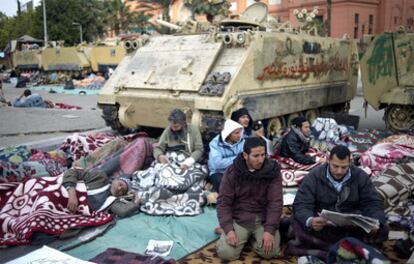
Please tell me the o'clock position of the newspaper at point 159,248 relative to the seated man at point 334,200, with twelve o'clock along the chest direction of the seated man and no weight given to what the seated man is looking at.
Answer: The newspaper is roughly at 3 o'clock from the seated man.

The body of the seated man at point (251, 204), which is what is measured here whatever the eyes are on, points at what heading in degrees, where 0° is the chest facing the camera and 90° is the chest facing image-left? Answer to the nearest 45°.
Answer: approximately 0°

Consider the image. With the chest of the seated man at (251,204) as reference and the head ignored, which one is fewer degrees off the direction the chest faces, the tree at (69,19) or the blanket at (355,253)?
the blanket

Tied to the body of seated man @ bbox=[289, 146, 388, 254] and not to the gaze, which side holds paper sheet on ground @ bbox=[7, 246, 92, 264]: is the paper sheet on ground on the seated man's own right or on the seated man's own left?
on the seated man's own right

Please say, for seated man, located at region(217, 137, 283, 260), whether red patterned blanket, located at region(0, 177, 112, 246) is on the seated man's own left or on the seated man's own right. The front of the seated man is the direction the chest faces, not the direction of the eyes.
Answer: on the seated man's own right

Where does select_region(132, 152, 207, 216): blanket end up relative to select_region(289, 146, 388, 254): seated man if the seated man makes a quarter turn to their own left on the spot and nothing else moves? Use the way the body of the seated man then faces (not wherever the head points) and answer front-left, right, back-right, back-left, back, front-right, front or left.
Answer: back-left

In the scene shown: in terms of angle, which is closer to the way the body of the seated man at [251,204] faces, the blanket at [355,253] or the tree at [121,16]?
the blanket

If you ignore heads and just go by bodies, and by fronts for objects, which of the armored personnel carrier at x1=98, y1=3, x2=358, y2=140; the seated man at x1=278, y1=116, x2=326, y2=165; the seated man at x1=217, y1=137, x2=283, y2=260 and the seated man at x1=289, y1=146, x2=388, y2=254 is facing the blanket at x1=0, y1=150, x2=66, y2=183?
the armored personnel carrier

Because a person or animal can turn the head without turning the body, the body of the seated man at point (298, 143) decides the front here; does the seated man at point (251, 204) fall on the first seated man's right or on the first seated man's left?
on the first seated man's right
